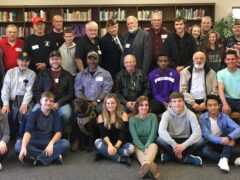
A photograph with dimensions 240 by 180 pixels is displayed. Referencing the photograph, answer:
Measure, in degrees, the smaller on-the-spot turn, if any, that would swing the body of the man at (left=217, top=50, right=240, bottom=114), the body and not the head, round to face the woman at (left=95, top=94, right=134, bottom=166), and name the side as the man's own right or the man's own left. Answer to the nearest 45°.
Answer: approximately 45° to the man's own right

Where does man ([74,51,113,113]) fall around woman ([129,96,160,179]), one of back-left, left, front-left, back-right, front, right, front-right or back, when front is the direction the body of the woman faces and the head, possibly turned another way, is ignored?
back-right

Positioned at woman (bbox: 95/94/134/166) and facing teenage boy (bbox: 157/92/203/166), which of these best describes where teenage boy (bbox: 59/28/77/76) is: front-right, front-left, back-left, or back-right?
back-left

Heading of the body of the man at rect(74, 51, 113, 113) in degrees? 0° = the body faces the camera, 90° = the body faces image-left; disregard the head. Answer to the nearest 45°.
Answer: approximately 0°

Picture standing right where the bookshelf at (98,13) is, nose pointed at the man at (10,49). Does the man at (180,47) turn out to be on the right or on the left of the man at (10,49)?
left
